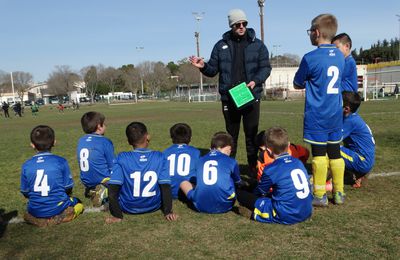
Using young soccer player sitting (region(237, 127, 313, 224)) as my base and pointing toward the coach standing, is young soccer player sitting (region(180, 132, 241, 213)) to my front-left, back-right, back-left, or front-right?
front-left

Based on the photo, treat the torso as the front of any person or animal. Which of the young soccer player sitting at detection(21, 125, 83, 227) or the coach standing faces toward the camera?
the coach standing

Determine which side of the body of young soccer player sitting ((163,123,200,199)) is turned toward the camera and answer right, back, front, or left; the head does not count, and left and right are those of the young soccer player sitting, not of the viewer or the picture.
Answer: back

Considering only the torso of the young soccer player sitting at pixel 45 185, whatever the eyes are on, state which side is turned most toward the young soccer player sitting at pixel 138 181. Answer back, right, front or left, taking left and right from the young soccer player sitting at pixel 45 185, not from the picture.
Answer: right

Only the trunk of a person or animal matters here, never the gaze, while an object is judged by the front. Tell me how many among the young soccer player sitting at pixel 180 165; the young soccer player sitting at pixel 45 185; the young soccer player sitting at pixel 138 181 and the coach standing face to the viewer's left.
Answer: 0

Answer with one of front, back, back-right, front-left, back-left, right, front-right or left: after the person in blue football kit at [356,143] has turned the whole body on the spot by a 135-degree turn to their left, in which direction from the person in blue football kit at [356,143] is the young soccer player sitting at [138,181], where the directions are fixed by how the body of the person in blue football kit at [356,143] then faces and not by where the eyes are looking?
right

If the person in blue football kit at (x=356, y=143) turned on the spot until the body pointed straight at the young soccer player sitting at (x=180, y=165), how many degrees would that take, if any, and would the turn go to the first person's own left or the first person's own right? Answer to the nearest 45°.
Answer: approximately 45° to the first person's own left

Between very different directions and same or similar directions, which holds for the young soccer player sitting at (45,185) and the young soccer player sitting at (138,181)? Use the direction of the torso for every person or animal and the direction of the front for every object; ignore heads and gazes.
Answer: same or similar directions

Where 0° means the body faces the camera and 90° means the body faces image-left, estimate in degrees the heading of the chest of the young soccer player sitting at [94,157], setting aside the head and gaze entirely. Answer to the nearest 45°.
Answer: approximately 225°

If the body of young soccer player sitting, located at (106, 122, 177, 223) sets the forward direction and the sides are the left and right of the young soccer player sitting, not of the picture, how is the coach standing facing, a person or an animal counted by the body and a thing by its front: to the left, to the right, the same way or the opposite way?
the opposite way

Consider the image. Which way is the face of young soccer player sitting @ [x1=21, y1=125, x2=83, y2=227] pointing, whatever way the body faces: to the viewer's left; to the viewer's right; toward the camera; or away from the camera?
away from the camera

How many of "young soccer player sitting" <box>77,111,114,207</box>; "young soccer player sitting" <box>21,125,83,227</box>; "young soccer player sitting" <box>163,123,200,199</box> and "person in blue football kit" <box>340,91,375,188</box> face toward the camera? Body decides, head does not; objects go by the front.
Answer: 0

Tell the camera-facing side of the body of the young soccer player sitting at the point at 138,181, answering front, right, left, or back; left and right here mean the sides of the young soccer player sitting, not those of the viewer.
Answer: back

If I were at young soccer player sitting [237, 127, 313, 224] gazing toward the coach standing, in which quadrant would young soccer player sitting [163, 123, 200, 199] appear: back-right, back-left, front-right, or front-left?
front-left

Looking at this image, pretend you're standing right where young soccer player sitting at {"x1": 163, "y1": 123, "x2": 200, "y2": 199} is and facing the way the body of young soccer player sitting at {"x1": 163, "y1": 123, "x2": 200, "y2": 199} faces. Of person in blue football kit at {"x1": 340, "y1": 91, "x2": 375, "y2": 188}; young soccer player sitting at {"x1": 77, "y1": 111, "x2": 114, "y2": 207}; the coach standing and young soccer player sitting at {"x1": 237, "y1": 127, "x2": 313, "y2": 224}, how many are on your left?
1

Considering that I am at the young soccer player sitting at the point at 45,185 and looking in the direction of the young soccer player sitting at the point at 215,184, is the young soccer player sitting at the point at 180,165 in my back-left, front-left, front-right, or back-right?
front-left

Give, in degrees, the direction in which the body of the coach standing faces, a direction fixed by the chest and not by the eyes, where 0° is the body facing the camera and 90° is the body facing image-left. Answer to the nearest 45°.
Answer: approximately 0°

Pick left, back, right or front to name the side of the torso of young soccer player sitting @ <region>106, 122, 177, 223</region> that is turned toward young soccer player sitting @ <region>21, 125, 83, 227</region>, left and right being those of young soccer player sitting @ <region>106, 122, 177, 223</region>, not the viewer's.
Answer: left
